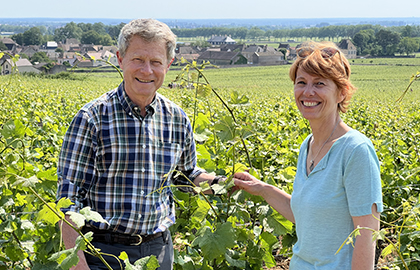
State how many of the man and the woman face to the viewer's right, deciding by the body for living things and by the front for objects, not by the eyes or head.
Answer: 0

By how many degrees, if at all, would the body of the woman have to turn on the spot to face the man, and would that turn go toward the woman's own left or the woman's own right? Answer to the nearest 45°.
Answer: approximately 45° to the woman's own right

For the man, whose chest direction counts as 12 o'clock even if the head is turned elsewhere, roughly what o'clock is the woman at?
The woman is roughly at 10 o'clock from the man.

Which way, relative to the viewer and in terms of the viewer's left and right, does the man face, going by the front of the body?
facing the viewer

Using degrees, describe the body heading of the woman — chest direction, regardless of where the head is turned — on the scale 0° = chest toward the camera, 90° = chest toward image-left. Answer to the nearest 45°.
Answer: approximately 45°

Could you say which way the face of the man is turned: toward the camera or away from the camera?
toward the camera
